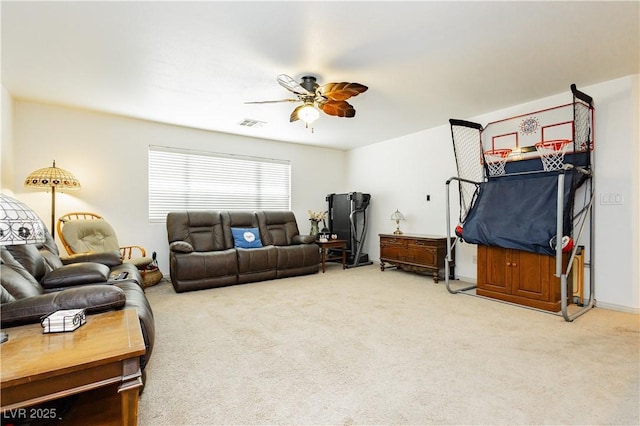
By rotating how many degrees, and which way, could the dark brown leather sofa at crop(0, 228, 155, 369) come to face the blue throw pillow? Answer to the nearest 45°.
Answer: approximately 45° to its left

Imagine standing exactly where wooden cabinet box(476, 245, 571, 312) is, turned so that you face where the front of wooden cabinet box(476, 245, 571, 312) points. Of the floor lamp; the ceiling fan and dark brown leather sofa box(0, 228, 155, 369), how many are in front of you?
3

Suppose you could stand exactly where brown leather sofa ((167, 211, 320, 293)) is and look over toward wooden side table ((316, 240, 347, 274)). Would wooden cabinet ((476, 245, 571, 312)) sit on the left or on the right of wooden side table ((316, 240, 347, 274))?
right

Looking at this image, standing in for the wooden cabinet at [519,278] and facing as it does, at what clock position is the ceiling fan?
The ceiling fan is roughly at 12 o'clock from the wooden cabinet.

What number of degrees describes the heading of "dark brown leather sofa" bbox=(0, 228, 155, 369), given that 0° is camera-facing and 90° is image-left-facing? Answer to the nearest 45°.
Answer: approximately 270°
